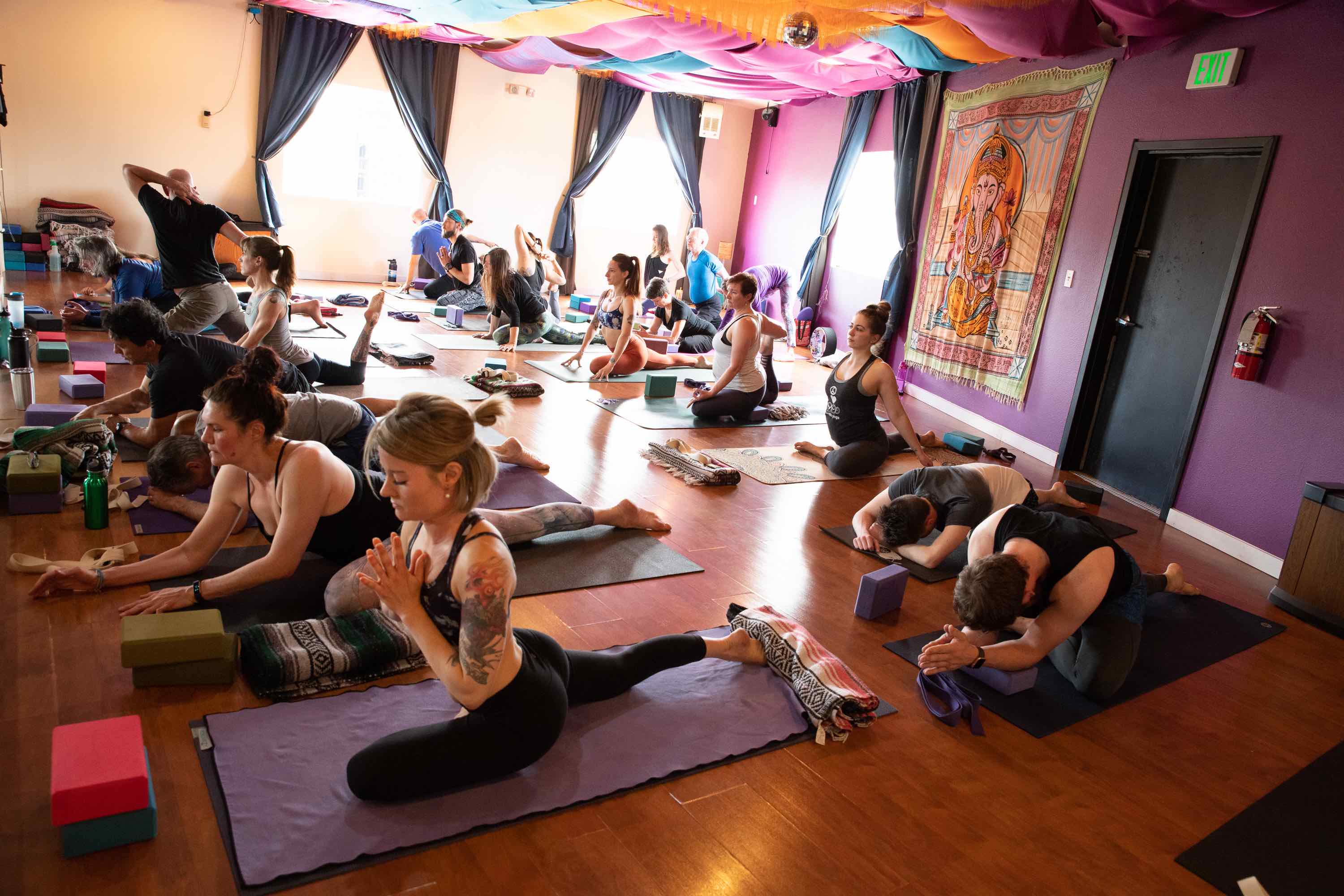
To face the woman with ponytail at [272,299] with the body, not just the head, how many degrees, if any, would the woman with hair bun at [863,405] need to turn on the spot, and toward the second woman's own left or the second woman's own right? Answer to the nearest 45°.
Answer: approximately 45° to the second woman's own right

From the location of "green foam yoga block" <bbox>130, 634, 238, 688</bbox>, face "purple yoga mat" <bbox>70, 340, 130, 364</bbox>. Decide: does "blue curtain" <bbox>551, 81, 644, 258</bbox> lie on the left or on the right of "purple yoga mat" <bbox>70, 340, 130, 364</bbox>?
right

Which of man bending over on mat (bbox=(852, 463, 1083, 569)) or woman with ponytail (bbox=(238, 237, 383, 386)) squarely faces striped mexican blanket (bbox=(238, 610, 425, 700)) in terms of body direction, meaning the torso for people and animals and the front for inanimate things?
the man bending over on mat

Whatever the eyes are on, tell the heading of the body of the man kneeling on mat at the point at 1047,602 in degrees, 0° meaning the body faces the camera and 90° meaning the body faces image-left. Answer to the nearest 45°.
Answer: approximately 45°

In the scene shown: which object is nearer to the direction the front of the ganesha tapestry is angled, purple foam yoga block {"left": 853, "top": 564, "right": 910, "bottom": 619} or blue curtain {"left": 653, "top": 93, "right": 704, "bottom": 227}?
the purple foam yoga block

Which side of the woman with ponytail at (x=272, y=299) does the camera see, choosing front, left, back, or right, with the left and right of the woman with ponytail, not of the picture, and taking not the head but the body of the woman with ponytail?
left

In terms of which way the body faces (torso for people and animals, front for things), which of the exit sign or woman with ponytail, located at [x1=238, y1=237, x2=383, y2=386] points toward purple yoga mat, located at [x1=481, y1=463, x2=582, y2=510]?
the exit sign

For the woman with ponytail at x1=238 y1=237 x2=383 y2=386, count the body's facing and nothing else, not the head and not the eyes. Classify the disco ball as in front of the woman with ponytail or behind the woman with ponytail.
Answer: behind

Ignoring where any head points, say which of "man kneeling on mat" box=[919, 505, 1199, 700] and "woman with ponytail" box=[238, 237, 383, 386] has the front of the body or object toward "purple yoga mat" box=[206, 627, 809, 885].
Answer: the man kneeling on mat

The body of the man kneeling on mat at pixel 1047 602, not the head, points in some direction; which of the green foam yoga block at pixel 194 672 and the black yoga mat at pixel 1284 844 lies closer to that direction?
the green foam yoga block
